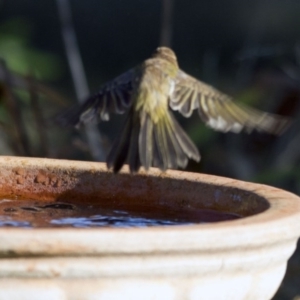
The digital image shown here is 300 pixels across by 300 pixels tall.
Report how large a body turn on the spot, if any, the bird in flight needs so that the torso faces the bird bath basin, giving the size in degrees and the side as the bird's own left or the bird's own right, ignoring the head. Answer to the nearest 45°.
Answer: approximately 180°

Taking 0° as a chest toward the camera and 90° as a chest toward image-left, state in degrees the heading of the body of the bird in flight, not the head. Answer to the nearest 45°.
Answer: approximately 180°
